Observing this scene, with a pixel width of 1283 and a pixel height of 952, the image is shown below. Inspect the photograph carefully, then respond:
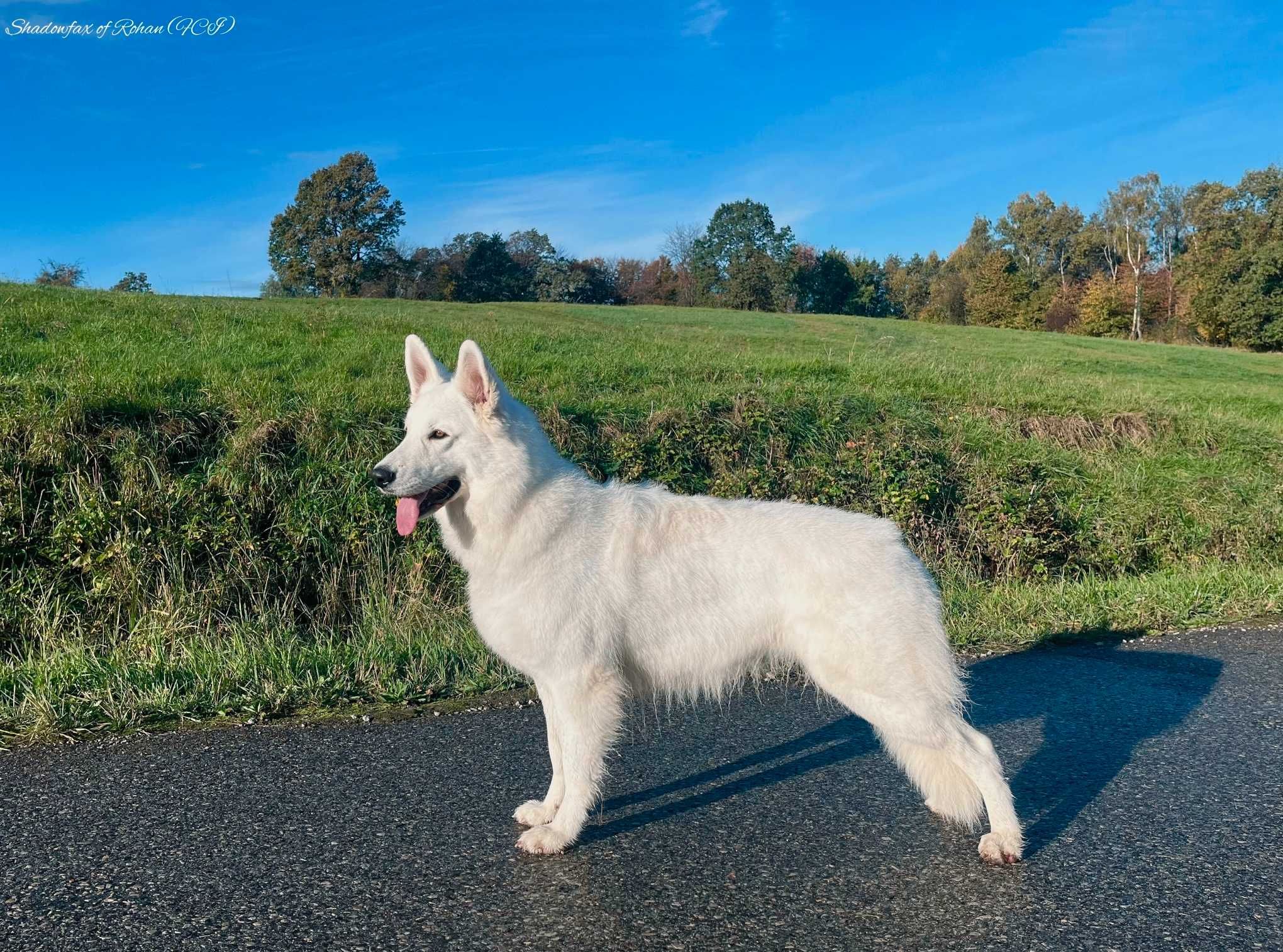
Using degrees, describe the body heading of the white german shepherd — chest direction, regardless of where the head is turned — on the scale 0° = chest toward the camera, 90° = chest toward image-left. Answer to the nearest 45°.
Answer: approximately 90°
